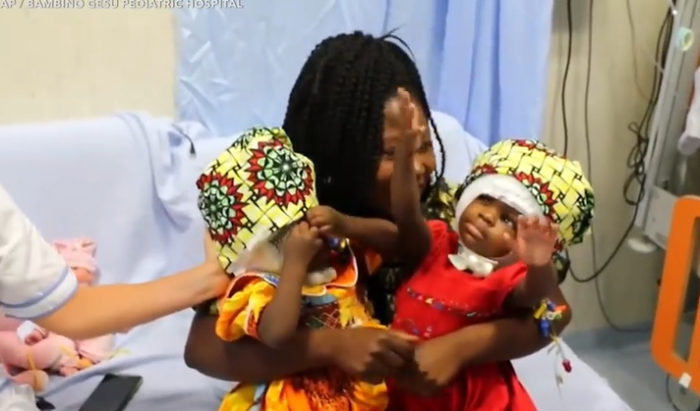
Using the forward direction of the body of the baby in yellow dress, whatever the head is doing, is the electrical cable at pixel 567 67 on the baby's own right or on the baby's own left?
on the baby's own left
